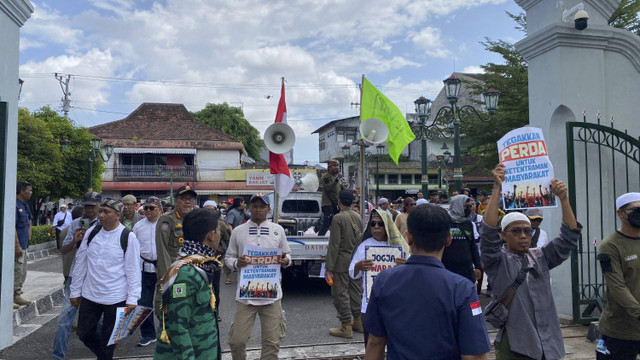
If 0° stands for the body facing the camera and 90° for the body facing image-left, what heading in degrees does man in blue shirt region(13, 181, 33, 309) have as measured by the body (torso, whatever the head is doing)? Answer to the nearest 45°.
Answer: approximately 270°

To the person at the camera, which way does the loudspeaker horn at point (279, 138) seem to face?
facing the viewer

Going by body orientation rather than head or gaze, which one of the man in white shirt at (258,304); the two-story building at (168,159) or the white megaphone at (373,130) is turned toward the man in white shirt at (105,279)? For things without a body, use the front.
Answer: the two-story building

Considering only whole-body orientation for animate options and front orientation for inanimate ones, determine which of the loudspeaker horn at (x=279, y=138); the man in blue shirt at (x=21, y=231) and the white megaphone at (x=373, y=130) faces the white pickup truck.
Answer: the man in blue shirt

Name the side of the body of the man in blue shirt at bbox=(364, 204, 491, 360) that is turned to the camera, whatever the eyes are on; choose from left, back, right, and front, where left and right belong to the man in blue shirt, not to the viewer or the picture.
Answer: back

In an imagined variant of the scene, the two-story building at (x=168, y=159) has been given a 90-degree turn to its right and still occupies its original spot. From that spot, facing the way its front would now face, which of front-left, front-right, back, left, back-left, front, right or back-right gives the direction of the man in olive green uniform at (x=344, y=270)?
left

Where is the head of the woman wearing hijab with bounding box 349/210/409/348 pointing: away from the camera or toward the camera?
toward the camera

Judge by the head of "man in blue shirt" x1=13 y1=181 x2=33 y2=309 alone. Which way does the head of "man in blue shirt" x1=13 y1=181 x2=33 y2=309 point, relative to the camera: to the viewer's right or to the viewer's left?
to the viewer's right

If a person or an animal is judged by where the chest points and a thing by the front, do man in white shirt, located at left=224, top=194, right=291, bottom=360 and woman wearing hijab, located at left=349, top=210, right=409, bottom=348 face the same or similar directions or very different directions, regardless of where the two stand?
same or similar directions

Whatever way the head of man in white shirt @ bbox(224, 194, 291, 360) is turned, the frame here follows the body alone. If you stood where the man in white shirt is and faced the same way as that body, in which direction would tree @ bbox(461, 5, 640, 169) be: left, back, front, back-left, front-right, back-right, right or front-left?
back-left

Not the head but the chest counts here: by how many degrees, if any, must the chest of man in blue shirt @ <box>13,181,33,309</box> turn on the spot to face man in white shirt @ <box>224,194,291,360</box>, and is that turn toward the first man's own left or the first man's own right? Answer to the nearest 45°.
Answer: approximately 90° to the first man's own right

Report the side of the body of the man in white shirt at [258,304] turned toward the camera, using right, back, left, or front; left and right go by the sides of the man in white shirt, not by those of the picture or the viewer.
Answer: front

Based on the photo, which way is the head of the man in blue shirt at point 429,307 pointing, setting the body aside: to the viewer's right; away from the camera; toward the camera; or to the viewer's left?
away from the camera

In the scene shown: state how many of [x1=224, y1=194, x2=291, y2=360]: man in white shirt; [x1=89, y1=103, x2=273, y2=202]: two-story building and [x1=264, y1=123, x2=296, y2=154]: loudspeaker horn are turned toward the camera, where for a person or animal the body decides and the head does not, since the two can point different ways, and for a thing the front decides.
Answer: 3

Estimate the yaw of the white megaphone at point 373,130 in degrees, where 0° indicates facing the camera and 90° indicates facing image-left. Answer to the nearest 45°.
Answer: approximately 315°
